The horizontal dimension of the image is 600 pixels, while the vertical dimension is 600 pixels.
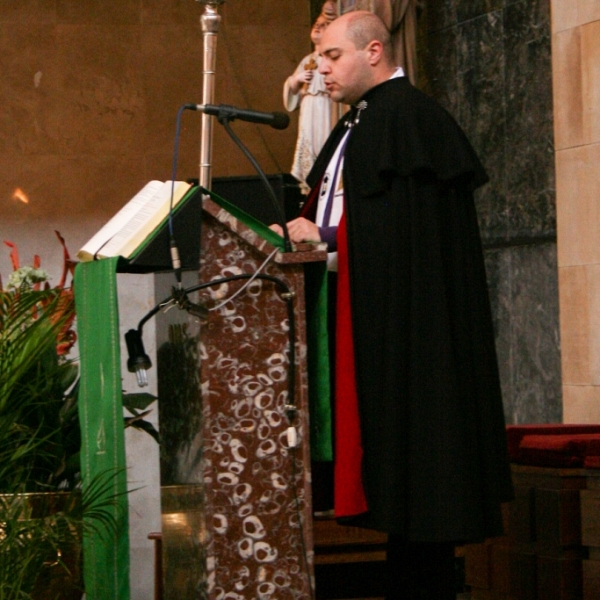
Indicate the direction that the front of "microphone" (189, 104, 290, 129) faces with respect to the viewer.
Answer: facing to the right of the viewer

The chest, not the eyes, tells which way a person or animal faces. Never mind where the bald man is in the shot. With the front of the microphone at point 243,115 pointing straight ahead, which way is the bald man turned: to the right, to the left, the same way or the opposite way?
the opposite way

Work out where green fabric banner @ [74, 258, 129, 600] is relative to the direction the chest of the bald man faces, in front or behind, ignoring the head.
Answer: in front

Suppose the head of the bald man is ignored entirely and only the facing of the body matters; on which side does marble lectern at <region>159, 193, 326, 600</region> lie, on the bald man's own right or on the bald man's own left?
on the bald man's own left

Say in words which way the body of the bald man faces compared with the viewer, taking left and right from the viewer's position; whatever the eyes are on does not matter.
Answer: facing to the left of the viewer
